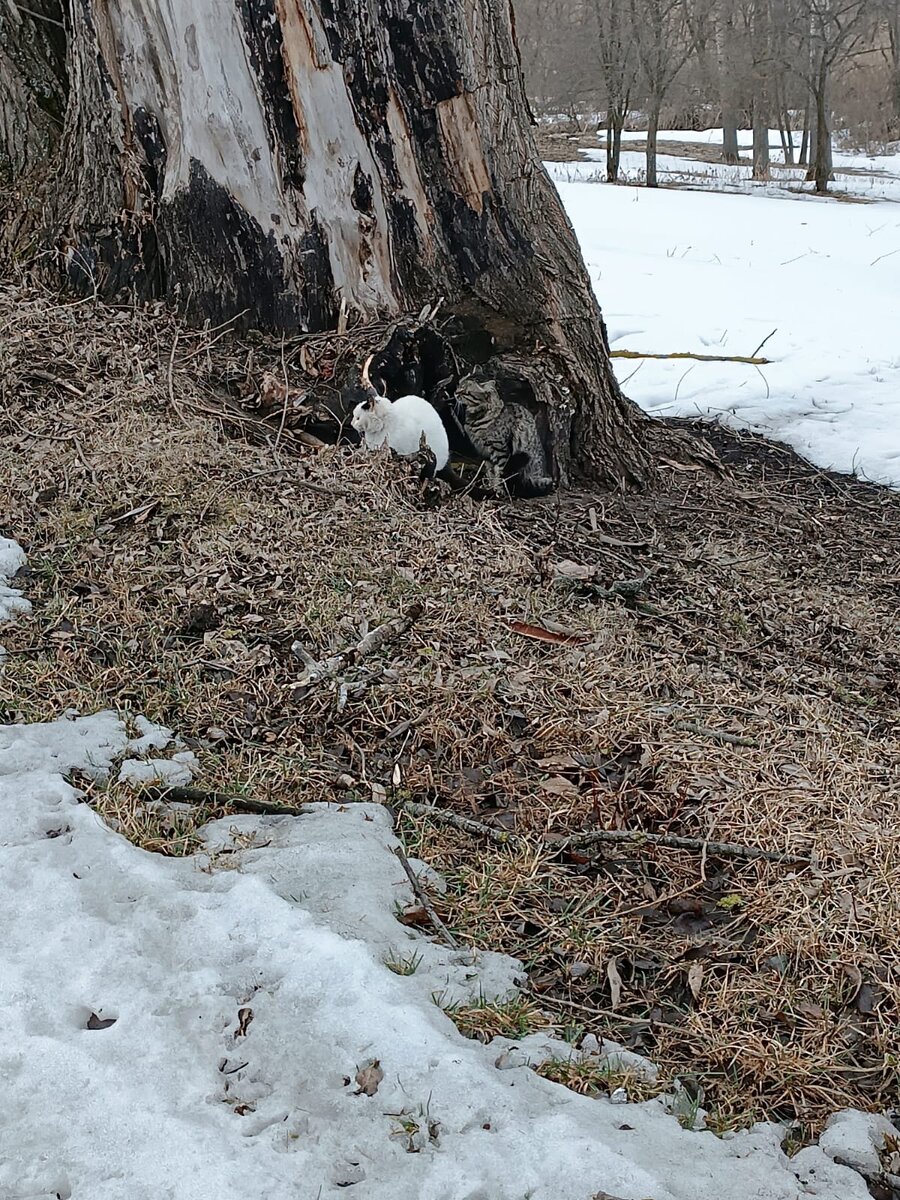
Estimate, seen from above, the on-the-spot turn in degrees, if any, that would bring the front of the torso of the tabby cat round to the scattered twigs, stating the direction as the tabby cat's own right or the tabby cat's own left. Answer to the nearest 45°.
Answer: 0° — it already faces it

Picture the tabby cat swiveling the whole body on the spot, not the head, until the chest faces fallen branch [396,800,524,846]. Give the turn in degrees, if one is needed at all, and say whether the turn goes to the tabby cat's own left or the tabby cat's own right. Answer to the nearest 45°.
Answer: approximately 90° to the tabby cat's own left

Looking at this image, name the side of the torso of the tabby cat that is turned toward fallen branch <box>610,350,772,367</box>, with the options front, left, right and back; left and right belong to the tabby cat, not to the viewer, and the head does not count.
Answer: right

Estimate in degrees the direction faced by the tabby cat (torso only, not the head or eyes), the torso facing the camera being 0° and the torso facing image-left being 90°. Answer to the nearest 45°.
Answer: approximately 90°

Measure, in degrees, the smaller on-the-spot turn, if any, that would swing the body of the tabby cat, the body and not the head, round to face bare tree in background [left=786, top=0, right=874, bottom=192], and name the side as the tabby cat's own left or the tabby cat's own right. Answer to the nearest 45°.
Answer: approximately 90° to the tabby cat's own right

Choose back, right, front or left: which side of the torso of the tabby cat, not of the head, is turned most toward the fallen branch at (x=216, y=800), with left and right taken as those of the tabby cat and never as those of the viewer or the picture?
left

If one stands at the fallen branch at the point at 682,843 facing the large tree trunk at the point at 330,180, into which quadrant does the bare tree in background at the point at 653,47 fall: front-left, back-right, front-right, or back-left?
front-right

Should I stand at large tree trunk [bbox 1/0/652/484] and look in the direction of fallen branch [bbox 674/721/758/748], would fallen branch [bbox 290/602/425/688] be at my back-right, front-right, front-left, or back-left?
front-right

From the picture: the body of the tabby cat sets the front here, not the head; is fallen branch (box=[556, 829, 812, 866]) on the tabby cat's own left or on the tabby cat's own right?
on the tabby cat's own left
